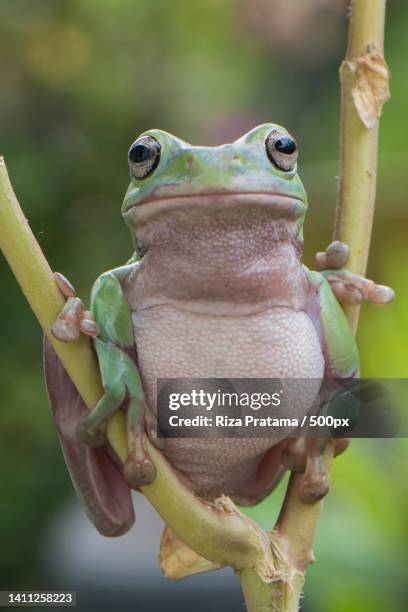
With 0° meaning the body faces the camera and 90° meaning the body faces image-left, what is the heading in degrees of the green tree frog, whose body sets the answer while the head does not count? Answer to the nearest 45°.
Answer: approximately 0°
